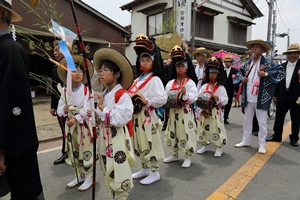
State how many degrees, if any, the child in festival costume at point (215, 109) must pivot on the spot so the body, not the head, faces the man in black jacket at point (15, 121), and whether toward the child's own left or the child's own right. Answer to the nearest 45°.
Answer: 0° — they already face them

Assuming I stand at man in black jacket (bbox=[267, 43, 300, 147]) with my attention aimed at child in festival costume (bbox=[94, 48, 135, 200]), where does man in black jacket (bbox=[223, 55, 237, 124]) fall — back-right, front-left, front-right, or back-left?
back-right

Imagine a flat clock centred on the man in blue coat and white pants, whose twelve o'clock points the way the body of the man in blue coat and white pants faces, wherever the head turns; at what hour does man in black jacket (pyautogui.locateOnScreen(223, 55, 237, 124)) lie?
The man in black jacket is roughly at 4 o'clock from the man in blue coat and white pants.

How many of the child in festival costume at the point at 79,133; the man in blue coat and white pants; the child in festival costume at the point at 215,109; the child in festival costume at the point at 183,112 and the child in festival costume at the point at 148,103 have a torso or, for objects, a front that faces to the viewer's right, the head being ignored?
0

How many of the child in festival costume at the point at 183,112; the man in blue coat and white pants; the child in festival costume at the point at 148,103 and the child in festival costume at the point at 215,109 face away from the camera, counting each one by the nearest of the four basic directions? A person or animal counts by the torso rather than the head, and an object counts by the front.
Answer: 0

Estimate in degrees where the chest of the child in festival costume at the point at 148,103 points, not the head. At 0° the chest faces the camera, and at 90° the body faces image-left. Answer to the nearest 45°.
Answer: approximately 45°

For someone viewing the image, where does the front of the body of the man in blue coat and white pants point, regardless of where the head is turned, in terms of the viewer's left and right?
facing the viewer and to the left of the viewer

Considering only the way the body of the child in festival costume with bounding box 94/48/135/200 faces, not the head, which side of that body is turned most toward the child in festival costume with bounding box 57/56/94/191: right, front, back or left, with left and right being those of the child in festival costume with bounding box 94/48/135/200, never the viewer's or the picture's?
right
